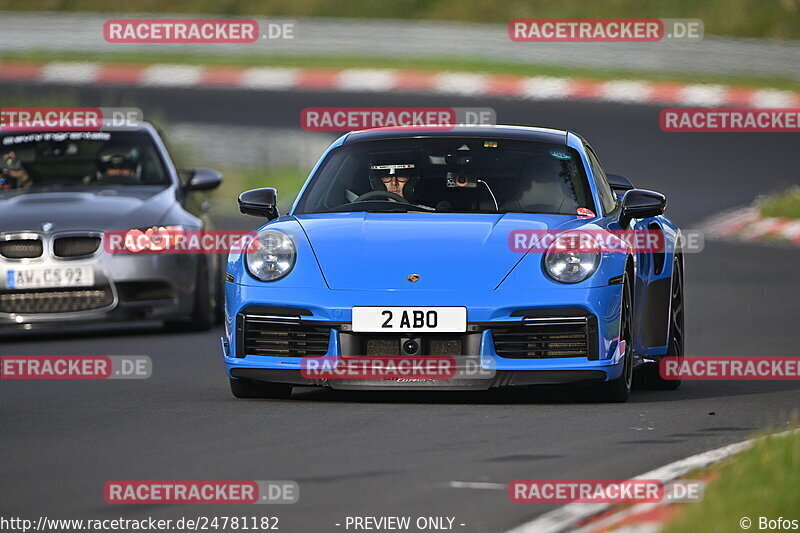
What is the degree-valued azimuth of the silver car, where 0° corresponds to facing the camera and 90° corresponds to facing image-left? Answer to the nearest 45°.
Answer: approximately 0°

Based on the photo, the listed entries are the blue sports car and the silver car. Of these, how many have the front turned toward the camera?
2

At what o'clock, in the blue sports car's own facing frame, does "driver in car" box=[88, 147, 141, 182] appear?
The driver in car is roughly at 5 o'clock from the blue sports car.

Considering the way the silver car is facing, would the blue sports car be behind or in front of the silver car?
in front

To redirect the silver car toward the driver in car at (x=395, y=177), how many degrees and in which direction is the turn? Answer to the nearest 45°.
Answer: approximately 45° to its left

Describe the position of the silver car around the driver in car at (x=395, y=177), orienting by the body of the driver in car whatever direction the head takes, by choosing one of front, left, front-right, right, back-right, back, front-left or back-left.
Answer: back-right
